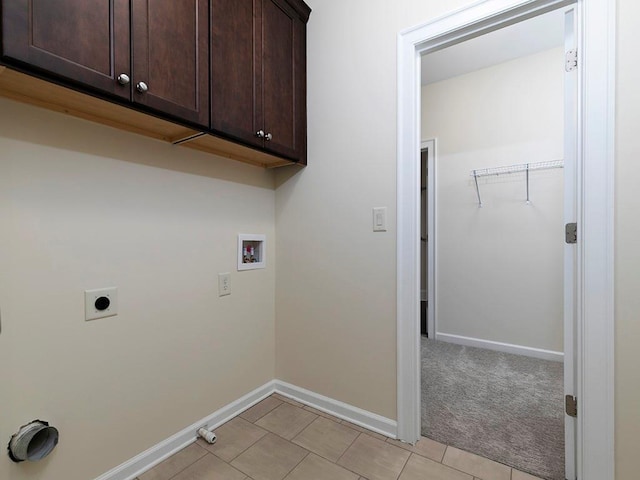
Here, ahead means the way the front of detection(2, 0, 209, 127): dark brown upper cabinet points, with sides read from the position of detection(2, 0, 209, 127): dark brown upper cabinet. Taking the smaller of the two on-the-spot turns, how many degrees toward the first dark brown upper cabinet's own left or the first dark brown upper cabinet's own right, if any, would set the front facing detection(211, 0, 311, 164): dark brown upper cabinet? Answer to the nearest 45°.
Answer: approximately 45° to the first dark brown upper cabinet's own left

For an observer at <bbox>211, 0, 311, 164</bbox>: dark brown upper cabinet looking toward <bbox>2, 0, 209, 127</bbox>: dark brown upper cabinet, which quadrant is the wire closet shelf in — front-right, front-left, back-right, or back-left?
back-left

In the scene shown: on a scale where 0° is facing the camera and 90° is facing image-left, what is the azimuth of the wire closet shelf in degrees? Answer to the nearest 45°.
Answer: approximately 0°

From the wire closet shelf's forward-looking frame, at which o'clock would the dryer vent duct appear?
The dryer vent duct is roughly at 1 o'clock from the wire closet shelf.

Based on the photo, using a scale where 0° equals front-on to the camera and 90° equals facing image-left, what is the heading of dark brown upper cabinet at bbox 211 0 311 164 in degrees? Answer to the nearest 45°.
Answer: approximately 315°

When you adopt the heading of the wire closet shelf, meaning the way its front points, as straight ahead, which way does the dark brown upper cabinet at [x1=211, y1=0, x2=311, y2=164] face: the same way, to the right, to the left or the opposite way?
to the left

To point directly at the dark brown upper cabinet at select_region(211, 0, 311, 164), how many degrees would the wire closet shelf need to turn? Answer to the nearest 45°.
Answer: approximately 45° to its right

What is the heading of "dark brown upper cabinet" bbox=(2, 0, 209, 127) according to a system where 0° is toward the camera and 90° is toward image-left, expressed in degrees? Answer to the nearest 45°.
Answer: approximately 315°

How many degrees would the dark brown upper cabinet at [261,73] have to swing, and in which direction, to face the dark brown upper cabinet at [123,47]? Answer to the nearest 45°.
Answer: approximately 90° to its right
